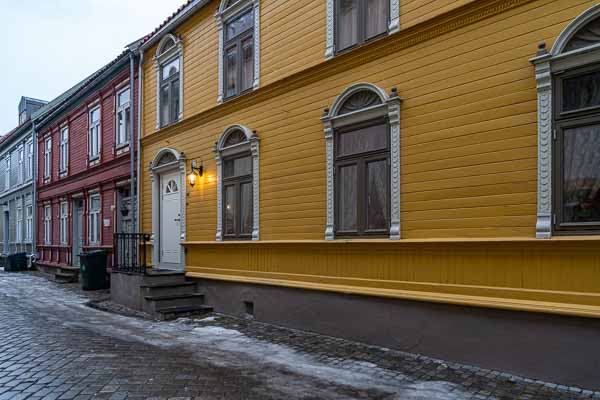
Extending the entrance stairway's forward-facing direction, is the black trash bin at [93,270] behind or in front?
behind

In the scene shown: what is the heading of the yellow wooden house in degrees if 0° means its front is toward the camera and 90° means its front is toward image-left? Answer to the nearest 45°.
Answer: approximately 45°

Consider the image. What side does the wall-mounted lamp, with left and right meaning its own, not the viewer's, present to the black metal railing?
right

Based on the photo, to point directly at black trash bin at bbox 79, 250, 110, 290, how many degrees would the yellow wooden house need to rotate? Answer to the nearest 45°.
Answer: approximately 90° to its right

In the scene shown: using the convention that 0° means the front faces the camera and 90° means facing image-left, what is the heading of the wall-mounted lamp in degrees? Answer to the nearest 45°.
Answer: approximately 45°

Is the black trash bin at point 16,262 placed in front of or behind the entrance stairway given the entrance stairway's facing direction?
behind
